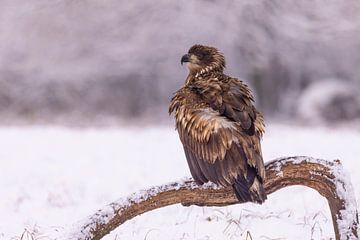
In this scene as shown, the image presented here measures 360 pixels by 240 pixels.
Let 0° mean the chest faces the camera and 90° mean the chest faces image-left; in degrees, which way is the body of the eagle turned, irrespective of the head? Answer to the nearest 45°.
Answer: approximately 135°
